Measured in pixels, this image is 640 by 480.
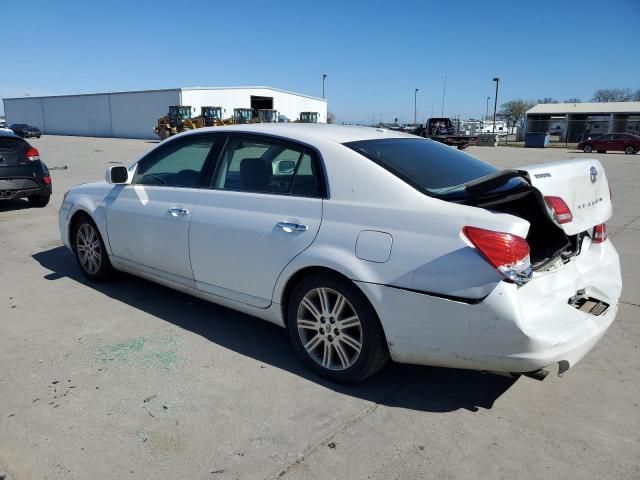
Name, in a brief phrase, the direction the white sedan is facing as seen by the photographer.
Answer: facing away from the viewer and to the left of the viewer

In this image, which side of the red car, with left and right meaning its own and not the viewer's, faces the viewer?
left

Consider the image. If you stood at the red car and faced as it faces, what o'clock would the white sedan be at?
The white sedan is roughly at 9 o'clock from the red car.

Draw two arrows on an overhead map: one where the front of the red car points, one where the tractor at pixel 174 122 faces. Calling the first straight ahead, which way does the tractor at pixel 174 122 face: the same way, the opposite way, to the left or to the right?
to the left

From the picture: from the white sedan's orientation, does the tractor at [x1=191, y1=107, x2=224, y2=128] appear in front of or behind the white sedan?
in front

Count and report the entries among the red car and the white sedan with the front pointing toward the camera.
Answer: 0

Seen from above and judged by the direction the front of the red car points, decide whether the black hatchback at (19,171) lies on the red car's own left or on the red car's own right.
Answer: on the red car's own left

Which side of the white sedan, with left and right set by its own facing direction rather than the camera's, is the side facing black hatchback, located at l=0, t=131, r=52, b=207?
front

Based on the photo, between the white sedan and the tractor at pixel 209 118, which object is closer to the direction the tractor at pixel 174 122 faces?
the white sedan

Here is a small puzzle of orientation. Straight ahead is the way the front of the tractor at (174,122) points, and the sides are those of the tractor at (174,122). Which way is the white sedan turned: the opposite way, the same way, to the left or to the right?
to the right

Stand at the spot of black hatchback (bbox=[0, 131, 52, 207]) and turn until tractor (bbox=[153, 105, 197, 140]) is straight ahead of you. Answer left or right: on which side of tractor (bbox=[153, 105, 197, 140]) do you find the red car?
right

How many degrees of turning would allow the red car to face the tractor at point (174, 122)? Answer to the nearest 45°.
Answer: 0° — it already faces it

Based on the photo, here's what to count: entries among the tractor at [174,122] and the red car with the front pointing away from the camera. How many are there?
0

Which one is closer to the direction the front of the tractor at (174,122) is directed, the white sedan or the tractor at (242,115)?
the white sedan

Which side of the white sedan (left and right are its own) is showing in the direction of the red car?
right
